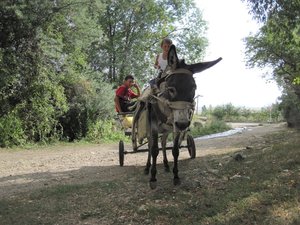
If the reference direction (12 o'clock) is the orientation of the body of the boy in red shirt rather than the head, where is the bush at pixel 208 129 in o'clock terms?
The bush is roughly at 8 o'clock from the boy in red shirt.

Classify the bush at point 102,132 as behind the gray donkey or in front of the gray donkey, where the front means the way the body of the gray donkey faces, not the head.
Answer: behind

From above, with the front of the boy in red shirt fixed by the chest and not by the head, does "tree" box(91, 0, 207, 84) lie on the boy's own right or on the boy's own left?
on the boy's own left

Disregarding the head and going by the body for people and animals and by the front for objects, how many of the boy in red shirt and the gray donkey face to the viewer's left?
0

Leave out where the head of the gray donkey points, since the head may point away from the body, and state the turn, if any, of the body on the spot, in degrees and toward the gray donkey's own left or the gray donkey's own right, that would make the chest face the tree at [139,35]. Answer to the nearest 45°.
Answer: approximately 180°

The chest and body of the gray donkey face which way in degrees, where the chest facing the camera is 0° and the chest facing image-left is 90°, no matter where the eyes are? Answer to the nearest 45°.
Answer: approximately 0°

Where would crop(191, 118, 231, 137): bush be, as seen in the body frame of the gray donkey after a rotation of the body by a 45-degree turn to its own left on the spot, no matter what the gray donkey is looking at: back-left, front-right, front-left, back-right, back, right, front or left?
back-left

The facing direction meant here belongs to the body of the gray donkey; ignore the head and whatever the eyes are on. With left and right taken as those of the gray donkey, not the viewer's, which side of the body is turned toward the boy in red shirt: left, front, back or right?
back

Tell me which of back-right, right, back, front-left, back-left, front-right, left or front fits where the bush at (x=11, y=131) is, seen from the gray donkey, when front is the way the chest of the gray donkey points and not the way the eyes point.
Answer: back-right

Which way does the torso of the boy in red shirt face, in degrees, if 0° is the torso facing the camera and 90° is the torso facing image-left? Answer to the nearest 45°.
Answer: approximately 315°
